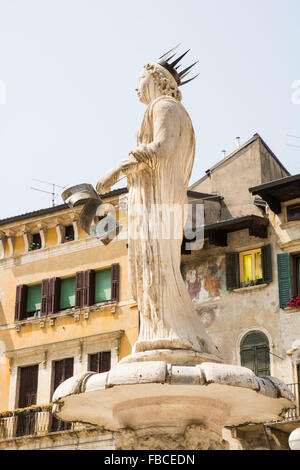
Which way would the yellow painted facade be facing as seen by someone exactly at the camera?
facing the viewer and to the left of the viewer

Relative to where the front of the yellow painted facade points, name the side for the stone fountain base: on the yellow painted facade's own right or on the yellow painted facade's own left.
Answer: on the yellow painted facade's own left

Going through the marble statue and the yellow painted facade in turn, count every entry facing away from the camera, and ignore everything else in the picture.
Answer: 0

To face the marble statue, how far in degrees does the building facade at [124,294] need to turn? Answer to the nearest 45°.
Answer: approximately 45° to its left

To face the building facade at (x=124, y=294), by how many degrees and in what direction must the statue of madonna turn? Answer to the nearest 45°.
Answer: approximately 90° to its right

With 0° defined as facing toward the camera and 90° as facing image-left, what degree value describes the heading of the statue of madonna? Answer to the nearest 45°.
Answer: approximately 90°

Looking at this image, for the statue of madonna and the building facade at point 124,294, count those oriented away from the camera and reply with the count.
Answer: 0

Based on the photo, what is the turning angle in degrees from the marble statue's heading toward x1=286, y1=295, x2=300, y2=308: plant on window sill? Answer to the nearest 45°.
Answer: approximately 90° to its right
